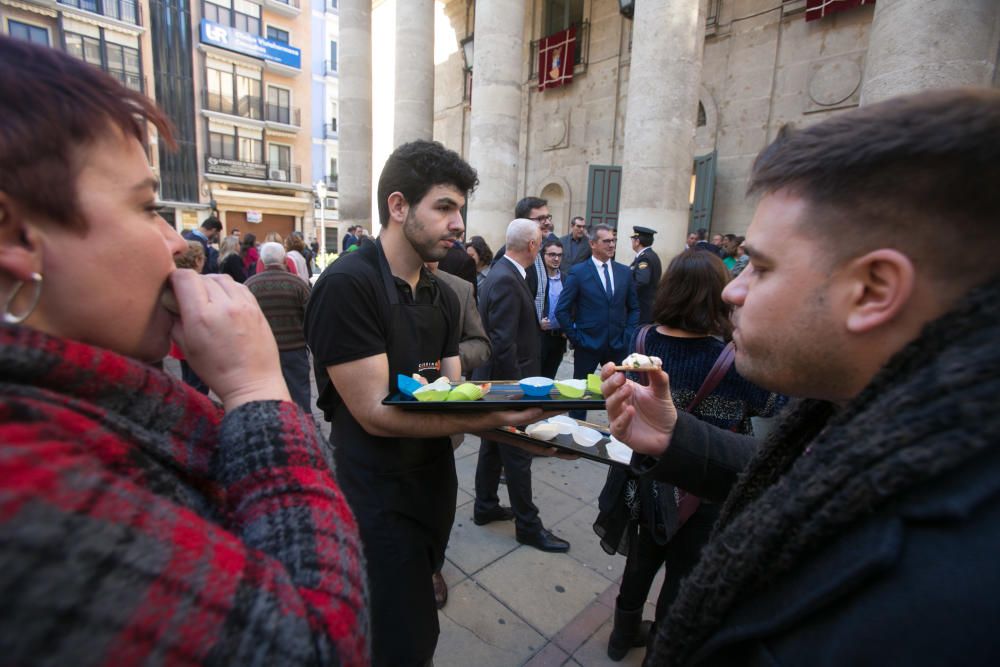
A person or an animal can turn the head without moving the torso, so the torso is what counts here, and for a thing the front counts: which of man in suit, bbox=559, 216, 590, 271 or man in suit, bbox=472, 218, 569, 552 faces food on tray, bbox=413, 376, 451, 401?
man in suit, bbox=559, 216, 590, 271

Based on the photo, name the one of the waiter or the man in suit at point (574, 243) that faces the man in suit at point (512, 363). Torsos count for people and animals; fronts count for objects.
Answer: the man in suit at point (574, 243)

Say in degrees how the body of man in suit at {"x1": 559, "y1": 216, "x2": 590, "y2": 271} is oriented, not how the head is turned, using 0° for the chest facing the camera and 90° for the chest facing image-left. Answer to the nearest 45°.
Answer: approximately 0°

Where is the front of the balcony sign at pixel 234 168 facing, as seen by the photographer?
facing the viewer and to the right of the viewer

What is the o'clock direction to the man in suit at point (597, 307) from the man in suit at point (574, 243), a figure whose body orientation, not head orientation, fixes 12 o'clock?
the man in suit at point (597, 307) is roughly at 12 o'clock from the man in suit at point (574, 243).

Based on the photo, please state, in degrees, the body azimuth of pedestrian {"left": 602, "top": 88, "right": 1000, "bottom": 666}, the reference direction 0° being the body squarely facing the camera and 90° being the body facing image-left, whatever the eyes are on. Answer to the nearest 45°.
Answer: approximately 90°

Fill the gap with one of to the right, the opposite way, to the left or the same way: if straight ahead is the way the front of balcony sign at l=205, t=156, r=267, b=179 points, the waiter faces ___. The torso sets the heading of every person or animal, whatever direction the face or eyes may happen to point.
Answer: the same way

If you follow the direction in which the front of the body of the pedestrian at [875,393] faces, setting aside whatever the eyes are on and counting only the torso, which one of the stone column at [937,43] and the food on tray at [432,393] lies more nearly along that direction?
the food on tray

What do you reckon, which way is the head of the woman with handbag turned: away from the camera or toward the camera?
away from the camera

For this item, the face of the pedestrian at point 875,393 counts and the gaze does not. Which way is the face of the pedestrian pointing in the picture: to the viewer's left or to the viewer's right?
to the viewer's left

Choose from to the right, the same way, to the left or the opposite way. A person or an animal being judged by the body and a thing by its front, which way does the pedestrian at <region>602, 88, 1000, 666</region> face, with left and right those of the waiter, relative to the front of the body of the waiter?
the opposite way

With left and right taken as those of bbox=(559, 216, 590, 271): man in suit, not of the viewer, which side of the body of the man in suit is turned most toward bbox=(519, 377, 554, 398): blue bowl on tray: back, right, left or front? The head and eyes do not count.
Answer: front

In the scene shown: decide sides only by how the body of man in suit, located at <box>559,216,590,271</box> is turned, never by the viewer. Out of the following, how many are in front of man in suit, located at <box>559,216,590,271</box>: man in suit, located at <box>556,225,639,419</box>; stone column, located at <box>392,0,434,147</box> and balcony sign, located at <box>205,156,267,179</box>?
1

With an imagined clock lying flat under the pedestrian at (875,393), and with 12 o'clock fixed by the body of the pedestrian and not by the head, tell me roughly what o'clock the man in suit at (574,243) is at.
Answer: The man in suit is roughly at 2 o'clock from the pedestrian.
